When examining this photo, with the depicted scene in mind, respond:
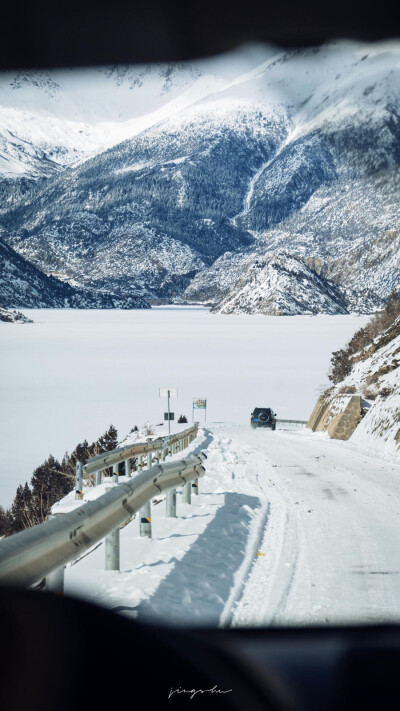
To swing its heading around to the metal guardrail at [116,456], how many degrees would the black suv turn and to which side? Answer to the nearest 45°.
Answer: approximately 180°

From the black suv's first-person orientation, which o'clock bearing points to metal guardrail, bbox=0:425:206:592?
The metal guardrail is roughly at 6 o'clock from the black suv.

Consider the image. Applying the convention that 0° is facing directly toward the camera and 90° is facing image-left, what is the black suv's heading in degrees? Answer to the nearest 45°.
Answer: approximately 180°
